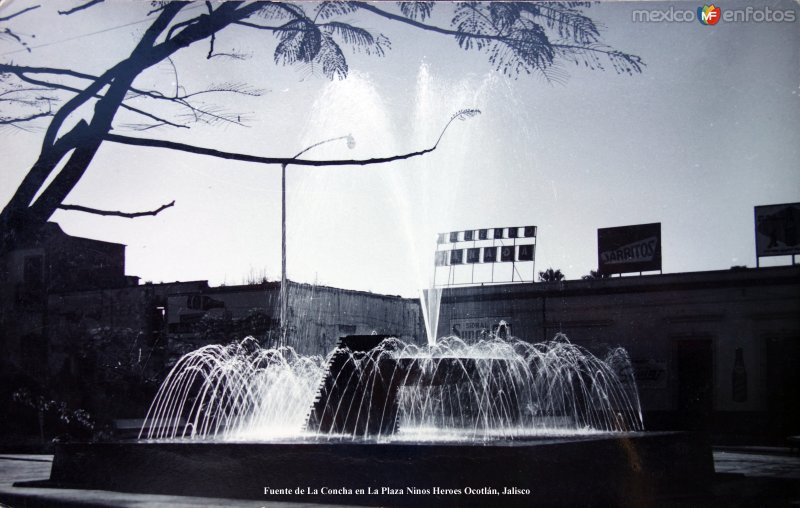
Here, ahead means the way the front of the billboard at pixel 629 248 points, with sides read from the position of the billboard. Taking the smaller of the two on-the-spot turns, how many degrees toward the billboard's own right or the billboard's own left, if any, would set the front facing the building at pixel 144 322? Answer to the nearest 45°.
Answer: approximately 45° to the billboard's own right

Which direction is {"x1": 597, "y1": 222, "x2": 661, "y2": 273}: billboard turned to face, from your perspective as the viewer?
facing the viewer and to the left of the viewer

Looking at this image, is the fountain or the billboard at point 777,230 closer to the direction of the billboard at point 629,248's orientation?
the fountain

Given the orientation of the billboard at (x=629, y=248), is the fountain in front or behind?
in front

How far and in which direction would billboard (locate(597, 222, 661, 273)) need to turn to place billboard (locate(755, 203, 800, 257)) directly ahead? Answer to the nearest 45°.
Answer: approximately 90° to its left

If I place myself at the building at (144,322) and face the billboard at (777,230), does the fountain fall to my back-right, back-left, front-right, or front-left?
front-right
